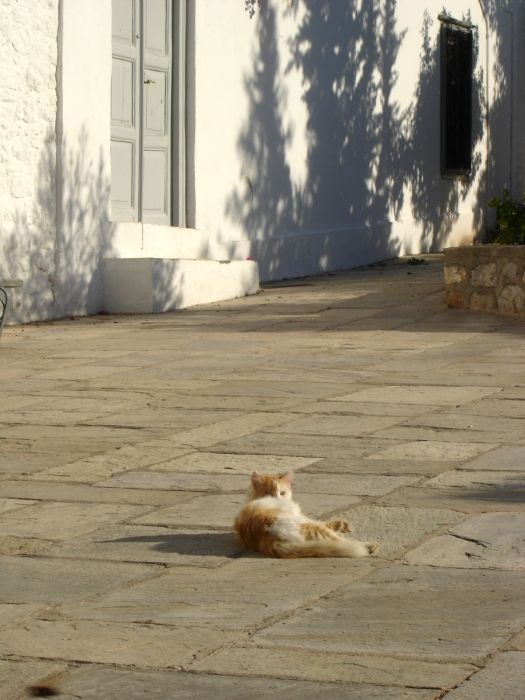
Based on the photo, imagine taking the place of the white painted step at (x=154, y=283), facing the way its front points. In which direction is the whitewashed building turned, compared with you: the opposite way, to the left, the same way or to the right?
the same way

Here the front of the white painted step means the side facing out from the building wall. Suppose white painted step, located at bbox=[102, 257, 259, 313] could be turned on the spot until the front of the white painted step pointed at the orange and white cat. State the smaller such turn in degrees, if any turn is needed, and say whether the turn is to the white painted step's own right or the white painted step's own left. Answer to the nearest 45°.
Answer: approximately 45° to the white painted step's own right

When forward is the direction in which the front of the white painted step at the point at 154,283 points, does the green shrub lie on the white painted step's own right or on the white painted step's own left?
on the white painted step's own left

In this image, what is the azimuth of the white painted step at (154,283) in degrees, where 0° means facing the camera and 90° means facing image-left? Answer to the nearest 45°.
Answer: approximately 315°

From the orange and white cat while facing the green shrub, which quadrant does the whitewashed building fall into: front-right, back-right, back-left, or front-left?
front-left

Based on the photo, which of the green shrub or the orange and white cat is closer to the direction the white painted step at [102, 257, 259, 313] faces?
the orange and white cat

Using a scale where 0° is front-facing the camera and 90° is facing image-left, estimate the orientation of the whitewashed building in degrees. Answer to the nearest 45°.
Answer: approximately 315°

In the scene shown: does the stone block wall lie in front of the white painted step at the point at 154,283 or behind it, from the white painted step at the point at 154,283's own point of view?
in front

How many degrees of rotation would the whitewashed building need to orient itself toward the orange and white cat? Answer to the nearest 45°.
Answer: approximately 45° to its right
